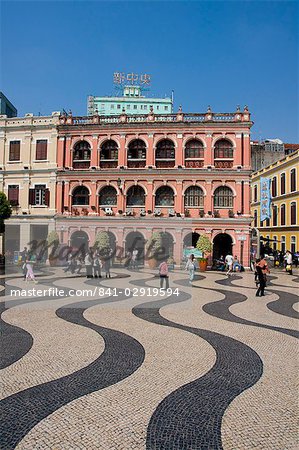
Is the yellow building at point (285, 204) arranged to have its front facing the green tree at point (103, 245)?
yes

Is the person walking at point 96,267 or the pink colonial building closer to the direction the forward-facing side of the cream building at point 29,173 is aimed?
the person walking

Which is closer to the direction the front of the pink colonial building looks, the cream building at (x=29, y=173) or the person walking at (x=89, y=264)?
the person walking

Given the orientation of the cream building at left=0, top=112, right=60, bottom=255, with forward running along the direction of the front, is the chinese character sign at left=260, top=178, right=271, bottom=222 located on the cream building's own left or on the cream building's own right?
on the cream building's own left

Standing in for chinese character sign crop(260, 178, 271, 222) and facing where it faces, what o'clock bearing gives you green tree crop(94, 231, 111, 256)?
The green tree is roughly at 12 o'clock from the chinese character sign.

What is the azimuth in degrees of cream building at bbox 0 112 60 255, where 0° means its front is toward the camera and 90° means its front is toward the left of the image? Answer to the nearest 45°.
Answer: approximately 0°

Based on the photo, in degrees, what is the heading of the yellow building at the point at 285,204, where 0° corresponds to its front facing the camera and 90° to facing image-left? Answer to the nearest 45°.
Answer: approximately 45°

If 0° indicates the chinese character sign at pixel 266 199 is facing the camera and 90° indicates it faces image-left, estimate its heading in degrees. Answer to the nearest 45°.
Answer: approximately 45°

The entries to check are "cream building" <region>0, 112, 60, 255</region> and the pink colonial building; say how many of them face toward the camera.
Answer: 2
